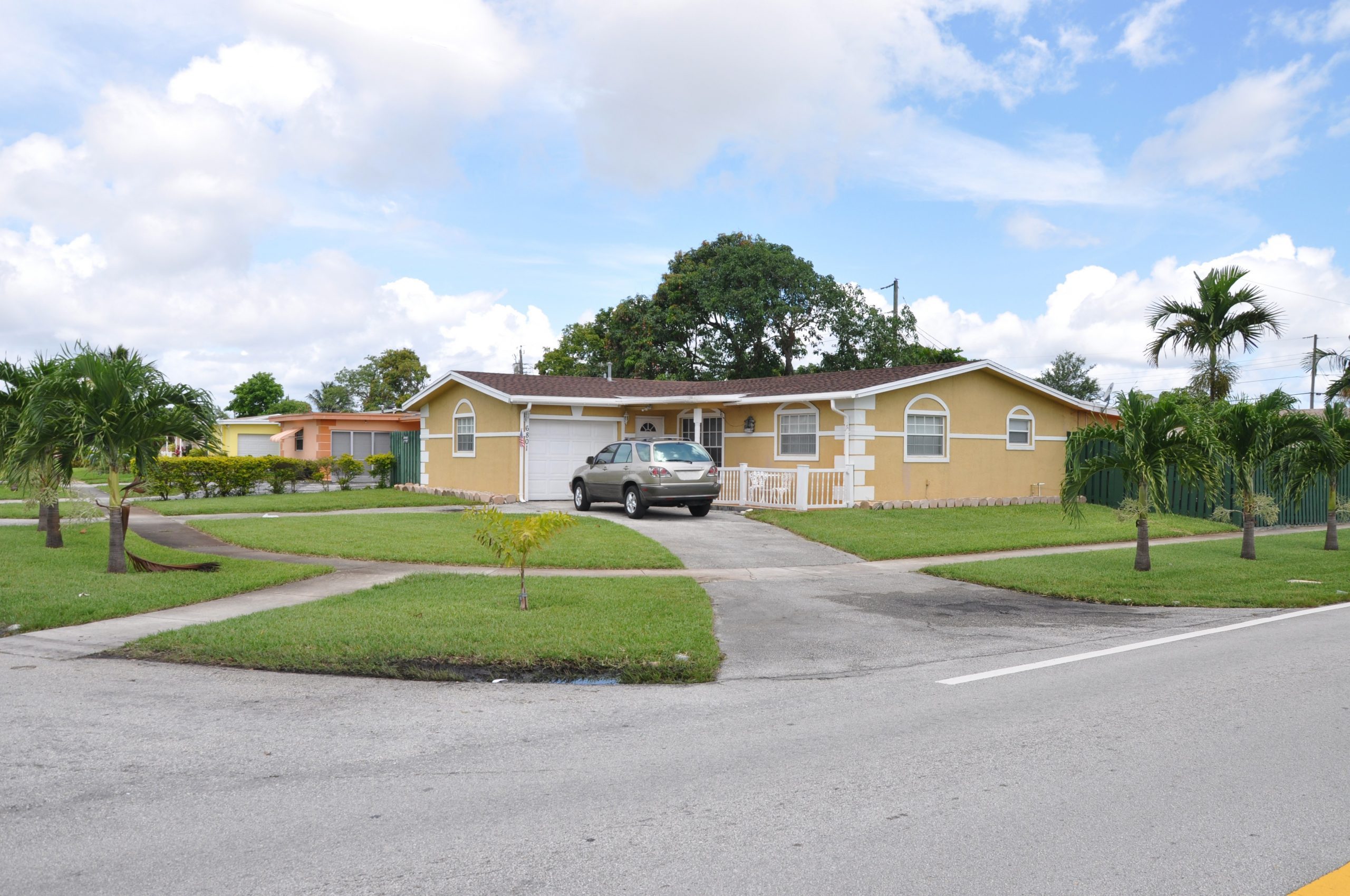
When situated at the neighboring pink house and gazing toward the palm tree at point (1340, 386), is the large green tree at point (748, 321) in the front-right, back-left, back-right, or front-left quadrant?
front-left

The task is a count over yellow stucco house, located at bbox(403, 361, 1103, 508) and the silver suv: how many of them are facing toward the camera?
1

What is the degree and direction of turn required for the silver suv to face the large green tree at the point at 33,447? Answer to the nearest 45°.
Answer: approximately 90° to its left

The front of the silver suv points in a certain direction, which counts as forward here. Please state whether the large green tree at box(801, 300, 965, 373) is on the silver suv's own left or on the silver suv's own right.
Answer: on the silver suv's own right

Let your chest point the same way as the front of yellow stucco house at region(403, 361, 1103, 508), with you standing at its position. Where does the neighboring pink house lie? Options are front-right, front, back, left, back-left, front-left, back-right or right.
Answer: back-right

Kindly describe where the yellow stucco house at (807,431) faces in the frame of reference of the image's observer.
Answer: facing the viewer

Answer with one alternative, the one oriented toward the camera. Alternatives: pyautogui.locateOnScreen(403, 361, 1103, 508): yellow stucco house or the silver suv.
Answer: the yellow stucco house

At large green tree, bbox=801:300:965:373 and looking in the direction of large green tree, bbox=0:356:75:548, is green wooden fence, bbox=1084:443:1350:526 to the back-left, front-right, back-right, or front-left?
front-left

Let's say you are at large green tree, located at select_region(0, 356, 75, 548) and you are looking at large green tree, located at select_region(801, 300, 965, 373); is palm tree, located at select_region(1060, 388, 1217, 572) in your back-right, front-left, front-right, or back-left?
front-right

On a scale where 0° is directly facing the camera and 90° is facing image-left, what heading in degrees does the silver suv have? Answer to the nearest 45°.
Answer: approximately 135°

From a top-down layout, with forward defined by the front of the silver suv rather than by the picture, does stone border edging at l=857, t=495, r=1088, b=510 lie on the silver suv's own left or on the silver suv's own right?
on the silver suv's own right

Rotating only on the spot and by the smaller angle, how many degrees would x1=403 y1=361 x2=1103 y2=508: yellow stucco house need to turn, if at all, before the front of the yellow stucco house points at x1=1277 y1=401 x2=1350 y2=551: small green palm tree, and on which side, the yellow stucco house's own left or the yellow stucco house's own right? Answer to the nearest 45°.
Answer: approximately 45° to the yellow stucco house's own left

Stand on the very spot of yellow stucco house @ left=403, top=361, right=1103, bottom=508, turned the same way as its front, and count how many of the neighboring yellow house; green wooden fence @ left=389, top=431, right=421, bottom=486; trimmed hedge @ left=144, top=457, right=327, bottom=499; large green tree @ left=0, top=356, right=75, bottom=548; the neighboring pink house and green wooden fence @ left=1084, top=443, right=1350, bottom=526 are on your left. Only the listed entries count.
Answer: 1

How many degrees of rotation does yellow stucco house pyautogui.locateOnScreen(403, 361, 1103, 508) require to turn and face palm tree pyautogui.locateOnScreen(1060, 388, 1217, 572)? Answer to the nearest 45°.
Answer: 0° — it already faces it
